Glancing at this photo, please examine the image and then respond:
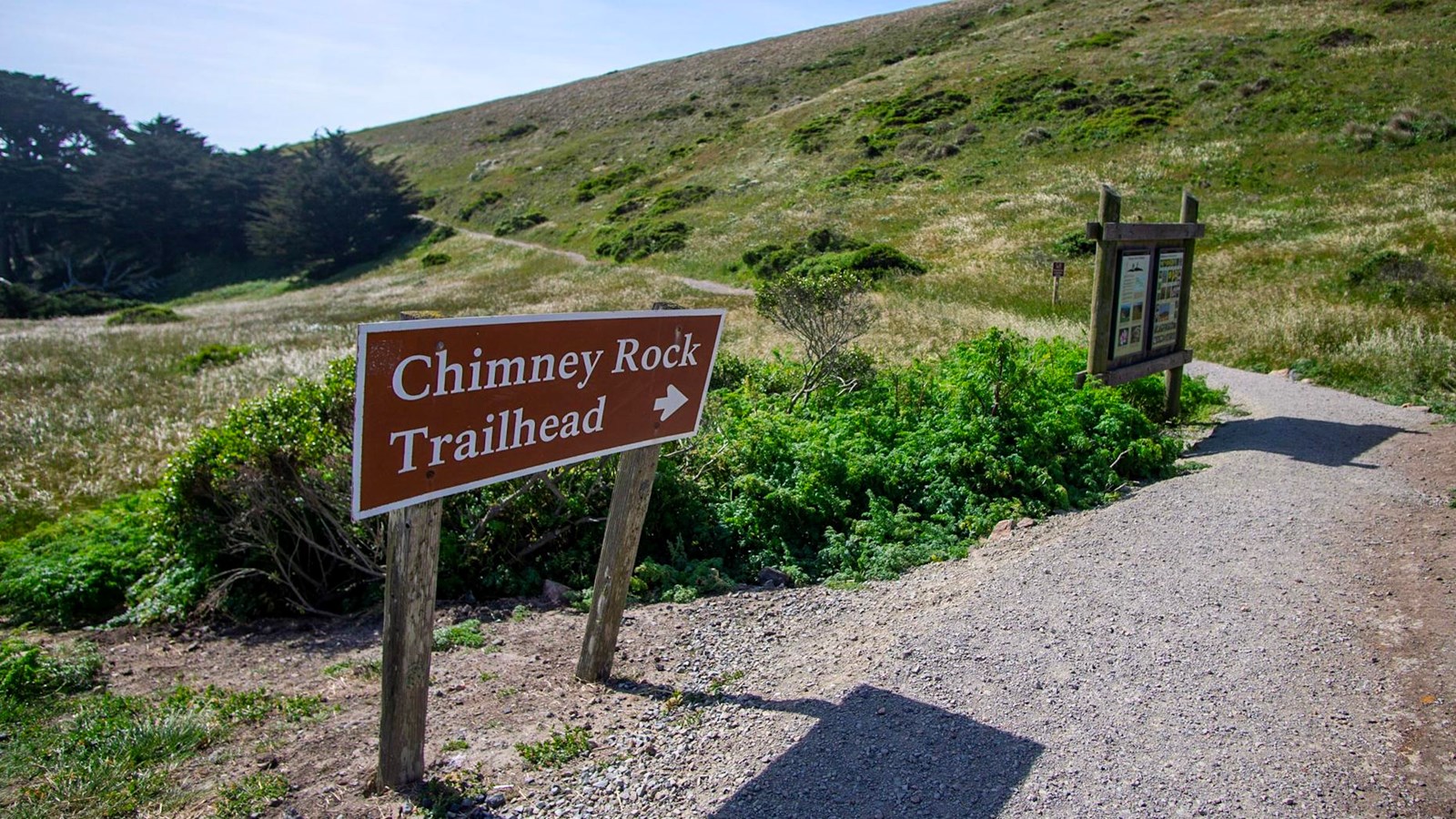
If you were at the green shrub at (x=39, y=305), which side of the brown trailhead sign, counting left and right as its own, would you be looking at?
back

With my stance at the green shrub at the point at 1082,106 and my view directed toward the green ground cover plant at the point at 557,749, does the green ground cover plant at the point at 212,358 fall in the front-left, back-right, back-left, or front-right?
front-right

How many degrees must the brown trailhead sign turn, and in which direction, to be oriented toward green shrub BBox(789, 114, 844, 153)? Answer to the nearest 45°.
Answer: approximately 135° to its left

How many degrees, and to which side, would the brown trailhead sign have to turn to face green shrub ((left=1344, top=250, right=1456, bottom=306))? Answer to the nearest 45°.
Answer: approximately 90° to its left

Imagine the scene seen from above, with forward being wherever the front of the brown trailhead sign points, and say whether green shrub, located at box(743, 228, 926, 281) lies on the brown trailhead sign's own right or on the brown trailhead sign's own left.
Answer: on the brown trailhead sign's own left

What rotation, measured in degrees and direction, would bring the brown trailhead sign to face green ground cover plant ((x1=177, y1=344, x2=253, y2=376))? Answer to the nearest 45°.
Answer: approximately 135° to its left

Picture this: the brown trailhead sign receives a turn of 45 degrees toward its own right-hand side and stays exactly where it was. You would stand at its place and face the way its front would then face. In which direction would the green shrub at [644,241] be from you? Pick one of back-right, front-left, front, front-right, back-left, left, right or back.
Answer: back

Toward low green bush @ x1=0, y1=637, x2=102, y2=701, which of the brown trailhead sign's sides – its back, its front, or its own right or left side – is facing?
back

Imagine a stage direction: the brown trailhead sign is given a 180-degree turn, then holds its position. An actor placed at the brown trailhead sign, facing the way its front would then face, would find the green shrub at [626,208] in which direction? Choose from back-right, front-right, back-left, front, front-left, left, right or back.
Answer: front-right

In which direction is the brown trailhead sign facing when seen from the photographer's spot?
facing the viewer and to the right of the viewer
